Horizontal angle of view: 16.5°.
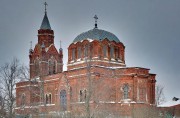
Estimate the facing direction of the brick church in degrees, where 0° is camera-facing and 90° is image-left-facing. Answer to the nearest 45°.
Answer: approximately 135°
